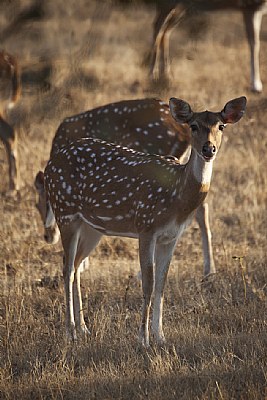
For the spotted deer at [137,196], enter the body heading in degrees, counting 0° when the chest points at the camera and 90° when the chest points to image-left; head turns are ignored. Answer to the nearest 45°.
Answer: approximately 315°
